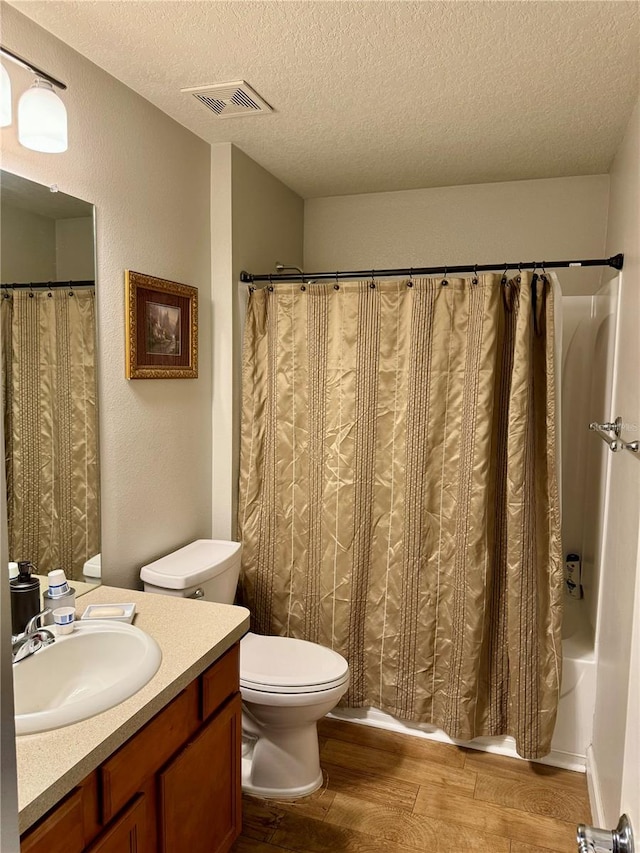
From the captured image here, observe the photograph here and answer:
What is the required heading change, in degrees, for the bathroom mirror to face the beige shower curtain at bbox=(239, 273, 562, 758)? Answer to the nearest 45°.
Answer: approximately 45° to its left

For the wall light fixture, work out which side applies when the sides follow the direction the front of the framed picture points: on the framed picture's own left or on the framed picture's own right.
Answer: on the framed picture's own right

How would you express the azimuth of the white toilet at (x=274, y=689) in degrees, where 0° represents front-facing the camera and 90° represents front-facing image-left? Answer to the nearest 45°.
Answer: approximately 315°

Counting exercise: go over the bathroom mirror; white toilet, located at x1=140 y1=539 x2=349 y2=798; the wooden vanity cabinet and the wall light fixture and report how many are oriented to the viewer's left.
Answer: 0

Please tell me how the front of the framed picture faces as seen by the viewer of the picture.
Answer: facing the viewer and to the right of the viewer

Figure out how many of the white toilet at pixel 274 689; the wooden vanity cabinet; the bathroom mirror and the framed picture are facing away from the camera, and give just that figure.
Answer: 0

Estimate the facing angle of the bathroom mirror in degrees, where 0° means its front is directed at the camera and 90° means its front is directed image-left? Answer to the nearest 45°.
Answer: approximately 315°

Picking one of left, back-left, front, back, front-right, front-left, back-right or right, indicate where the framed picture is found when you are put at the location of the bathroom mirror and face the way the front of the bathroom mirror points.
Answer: left

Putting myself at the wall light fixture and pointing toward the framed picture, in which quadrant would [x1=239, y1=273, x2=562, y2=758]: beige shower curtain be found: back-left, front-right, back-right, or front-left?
front-right

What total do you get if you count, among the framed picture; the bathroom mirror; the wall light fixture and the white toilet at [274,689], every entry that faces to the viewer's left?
0
